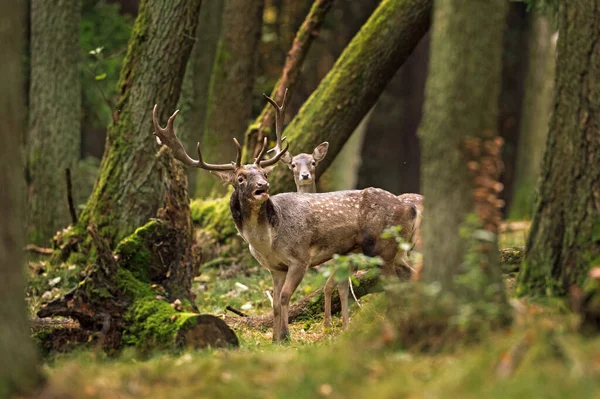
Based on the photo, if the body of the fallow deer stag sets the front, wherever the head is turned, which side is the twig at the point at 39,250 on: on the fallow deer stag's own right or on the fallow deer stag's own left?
on the fallow deer stag's own right

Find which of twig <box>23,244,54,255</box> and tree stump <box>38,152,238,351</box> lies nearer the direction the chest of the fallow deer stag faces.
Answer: the tree stump

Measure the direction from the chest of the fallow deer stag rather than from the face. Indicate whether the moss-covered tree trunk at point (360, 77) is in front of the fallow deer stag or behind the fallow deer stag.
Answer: behind

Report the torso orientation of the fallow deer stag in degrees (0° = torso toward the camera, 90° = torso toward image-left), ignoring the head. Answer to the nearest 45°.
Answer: approximately 45°

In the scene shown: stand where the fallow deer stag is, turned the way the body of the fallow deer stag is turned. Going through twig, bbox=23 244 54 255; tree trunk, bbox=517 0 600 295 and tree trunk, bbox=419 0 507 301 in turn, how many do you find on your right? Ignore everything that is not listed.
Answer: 1

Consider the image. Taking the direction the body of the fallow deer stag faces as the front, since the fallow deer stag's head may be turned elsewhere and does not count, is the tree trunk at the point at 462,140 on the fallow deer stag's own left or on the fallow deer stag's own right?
on the fallow deer stag's own left

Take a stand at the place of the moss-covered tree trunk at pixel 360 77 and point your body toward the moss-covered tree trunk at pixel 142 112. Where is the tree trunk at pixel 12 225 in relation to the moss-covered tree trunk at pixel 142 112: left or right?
left

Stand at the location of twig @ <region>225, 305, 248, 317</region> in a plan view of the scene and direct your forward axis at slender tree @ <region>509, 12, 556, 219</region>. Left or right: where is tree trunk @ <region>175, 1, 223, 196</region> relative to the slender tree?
left
